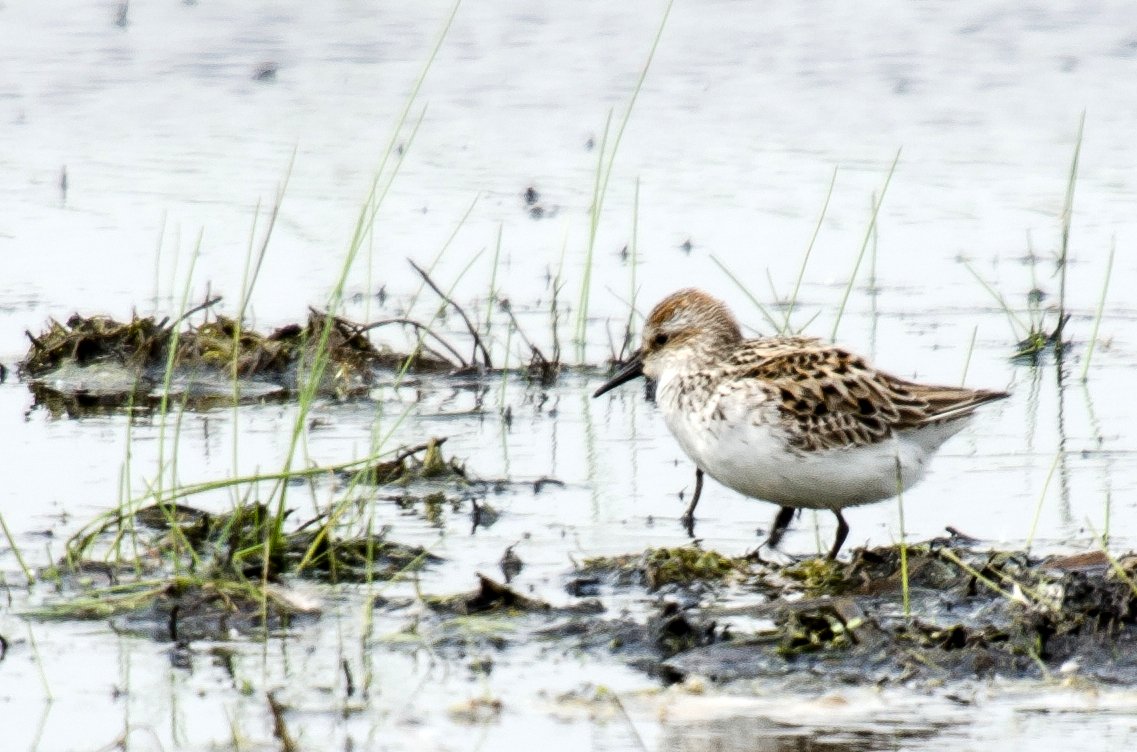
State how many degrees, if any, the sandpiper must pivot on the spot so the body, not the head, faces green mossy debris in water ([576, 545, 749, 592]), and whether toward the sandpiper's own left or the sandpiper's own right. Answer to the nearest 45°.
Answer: approximately 45° to the sandpiper's own left

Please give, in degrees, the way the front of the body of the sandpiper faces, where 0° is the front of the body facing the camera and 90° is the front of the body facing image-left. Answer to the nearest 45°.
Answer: approximately 90°

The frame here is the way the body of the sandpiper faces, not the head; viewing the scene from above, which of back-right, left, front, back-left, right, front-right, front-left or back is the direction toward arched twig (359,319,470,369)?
front-right

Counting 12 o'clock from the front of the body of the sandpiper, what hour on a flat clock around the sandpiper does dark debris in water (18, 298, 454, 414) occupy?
The dark debris in water is roughly at 1 o'clock from the sandpiper.
